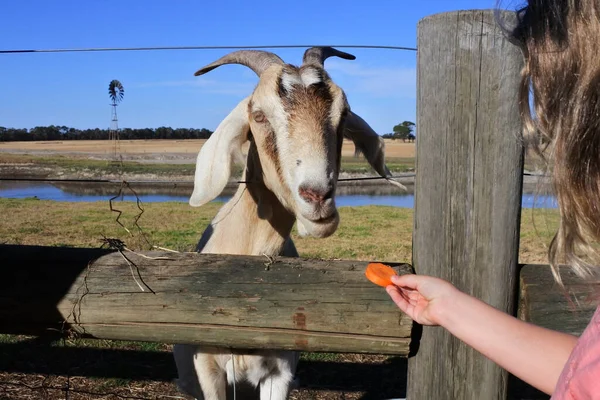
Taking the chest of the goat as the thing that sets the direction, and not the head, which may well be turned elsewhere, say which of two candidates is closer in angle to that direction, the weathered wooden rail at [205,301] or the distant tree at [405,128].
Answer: the weathered wooden rail

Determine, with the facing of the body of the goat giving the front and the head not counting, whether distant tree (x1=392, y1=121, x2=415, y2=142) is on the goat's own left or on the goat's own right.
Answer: on the goat's own left

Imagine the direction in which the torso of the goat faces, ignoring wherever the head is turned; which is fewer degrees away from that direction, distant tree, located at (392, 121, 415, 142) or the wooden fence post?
the wooden fence post

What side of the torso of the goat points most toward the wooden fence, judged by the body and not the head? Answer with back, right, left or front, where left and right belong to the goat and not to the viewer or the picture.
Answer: front
